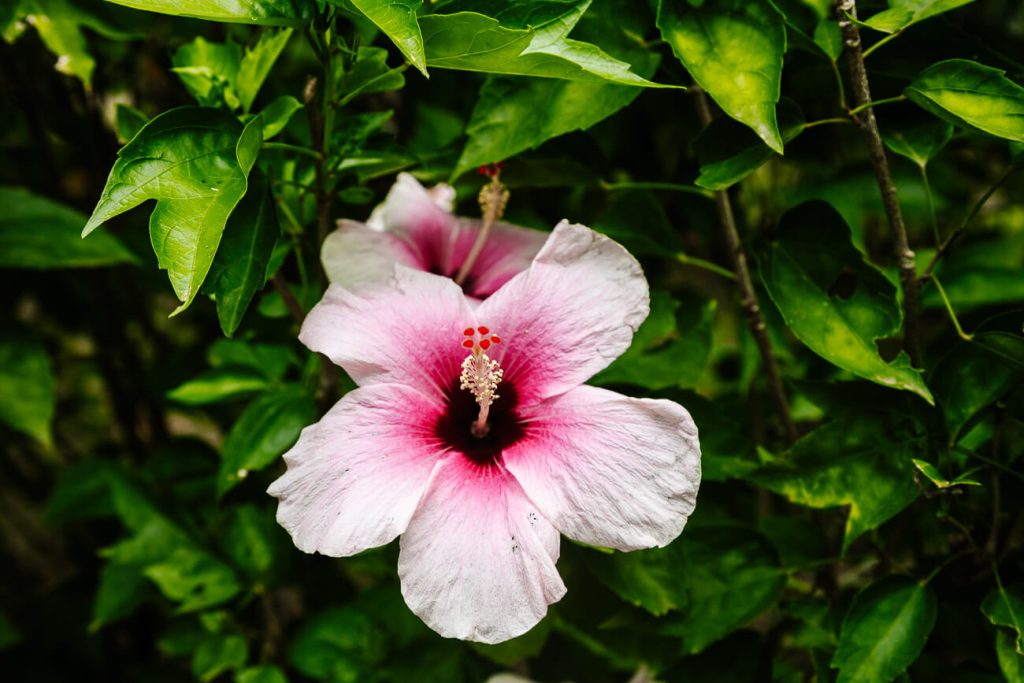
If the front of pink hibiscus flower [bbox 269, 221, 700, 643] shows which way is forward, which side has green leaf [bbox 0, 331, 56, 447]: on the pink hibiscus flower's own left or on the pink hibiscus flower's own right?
on the pink hibiscus flower's own right

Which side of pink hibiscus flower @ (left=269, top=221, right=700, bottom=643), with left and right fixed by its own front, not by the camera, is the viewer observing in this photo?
front
